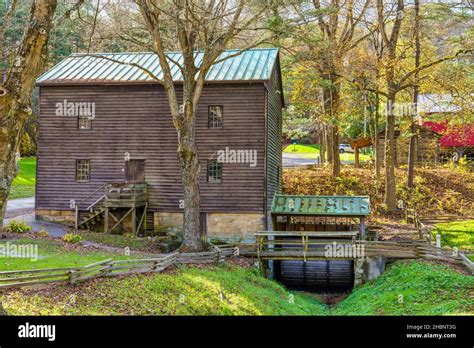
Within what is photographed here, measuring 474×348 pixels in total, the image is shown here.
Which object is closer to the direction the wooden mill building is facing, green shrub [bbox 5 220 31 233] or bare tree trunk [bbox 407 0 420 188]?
the green shrub

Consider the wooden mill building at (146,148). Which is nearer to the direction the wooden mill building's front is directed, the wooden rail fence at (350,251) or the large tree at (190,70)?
the large tree

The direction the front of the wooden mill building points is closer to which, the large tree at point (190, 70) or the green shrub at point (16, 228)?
the large tree

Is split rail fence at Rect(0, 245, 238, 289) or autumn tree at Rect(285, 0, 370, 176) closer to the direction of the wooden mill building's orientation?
the split rail fence

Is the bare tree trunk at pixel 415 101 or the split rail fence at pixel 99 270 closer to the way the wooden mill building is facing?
the split rail fence

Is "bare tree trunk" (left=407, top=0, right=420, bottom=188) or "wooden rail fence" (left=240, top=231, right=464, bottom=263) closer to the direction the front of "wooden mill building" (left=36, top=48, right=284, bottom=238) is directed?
the wooden rail fence

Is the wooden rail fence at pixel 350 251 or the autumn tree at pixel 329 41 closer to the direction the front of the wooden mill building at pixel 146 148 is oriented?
the wooden rail fence

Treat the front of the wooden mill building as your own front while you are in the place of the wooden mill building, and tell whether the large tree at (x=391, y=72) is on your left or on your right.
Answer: on your left

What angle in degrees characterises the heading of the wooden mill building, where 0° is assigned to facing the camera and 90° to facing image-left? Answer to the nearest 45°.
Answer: approximately 0°

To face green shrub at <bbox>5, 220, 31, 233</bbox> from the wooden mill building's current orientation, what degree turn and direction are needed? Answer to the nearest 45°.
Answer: approximately 45° to its right

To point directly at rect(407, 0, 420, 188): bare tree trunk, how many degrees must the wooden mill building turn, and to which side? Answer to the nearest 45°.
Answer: approximately 90° to its left

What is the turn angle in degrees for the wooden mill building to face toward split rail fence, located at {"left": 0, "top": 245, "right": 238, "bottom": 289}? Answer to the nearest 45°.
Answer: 0° — it already faces it

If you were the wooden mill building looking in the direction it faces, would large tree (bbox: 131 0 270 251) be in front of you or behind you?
in front
